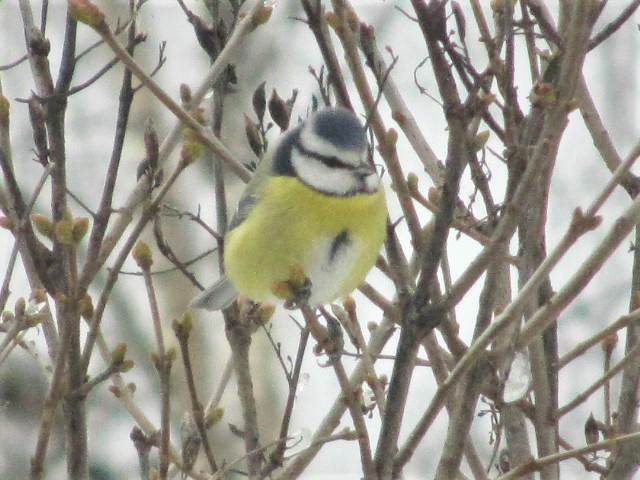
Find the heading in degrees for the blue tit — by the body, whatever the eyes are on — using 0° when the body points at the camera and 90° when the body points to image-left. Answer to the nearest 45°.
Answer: approximately 315°
